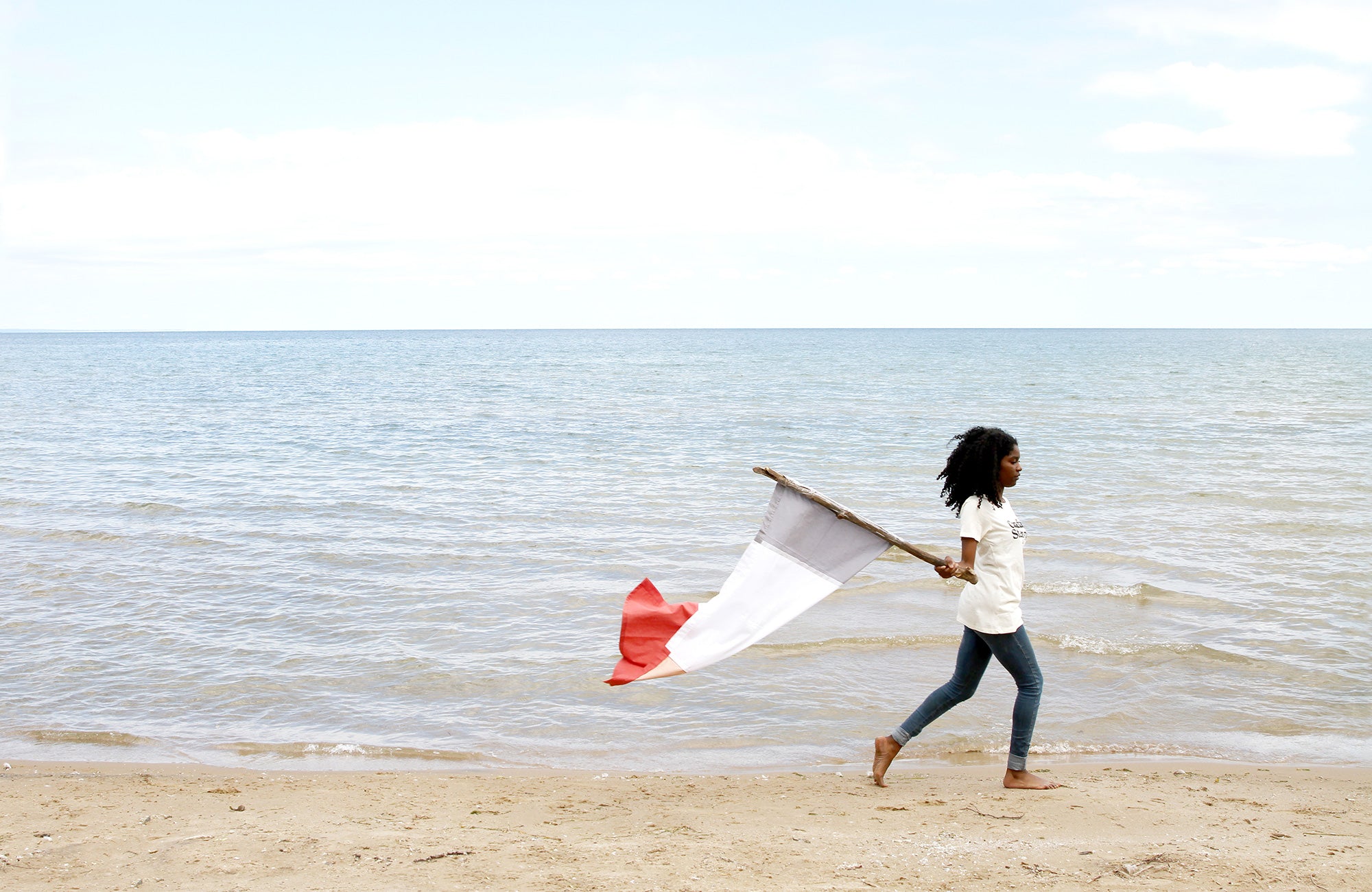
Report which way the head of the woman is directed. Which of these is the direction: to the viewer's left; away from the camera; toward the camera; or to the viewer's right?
to the viewer's right

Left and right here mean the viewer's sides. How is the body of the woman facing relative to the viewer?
facing to the right of the viewer
